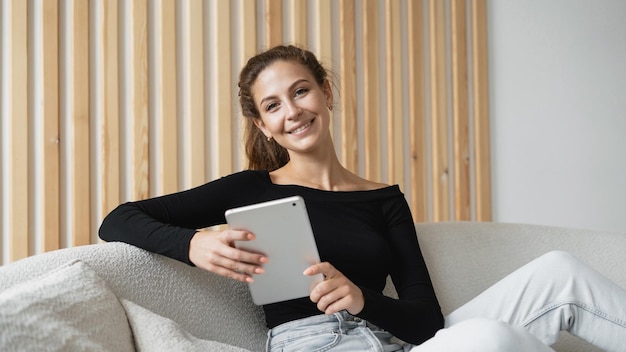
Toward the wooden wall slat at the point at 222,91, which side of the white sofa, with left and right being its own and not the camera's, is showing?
back

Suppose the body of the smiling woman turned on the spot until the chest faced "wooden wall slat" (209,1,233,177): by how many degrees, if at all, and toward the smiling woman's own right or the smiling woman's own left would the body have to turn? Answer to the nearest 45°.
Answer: approximately 135° to the smiling woman's own right

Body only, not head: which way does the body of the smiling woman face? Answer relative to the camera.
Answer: toward the camera

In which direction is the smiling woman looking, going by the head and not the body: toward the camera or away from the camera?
toward the camera
